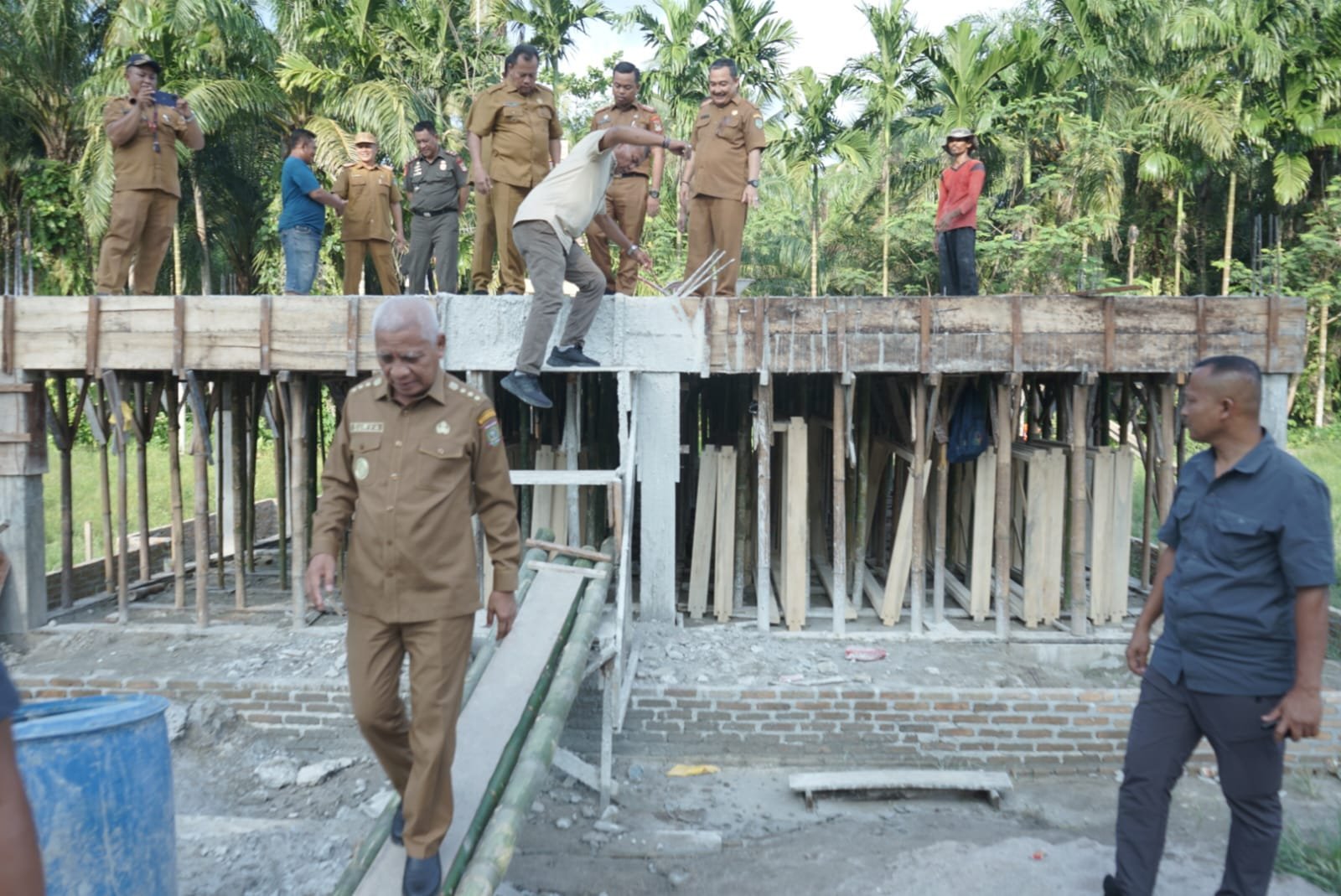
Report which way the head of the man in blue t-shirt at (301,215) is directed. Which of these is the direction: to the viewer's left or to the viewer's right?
to the viewer's right

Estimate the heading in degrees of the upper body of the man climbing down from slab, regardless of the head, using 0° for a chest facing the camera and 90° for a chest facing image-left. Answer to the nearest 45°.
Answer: approximately 270°

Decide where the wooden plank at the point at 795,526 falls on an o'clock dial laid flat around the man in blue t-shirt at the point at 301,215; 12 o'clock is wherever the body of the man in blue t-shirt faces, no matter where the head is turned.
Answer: The wooden plank is roughly at 1 o'clock from the man in blue t-shirt.

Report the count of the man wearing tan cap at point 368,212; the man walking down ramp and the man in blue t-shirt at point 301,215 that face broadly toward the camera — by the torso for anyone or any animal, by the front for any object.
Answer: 2

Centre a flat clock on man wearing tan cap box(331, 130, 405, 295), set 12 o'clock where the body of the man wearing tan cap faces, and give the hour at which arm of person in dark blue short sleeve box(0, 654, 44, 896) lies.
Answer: The arm of person in dark blue short sleeve is roughly at 12 o'clock from the man wearing tan cap.

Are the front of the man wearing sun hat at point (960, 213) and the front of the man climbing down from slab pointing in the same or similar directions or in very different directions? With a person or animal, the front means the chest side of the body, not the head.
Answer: very different directions

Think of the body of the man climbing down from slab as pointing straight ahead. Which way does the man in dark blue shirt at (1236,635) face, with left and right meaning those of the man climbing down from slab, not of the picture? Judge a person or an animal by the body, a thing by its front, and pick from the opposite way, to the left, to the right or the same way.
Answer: the opposite way

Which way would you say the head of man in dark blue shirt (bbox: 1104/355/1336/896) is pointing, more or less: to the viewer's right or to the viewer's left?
to the viewer's left

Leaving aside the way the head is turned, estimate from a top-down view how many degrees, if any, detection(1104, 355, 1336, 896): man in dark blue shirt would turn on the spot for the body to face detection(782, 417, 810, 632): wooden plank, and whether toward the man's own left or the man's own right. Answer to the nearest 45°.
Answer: approximately 90° to the man's own right

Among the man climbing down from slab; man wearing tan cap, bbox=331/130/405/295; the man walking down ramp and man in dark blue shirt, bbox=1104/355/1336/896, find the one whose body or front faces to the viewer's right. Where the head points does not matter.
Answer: the man climbing down from slab
